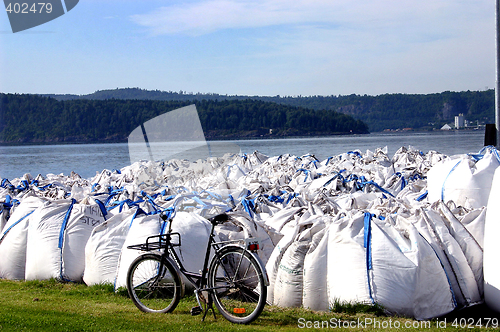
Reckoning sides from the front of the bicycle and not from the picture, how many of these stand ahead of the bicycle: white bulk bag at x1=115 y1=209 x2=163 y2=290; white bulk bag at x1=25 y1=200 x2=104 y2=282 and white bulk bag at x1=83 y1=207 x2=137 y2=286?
3

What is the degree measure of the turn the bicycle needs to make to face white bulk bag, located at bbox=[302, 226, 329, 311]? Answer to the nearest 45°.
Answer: approximately 135° to its right

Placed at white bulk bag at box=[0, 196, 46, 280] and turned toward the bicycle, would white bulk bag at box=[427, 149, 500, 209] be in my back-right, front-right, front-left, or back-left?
front-left

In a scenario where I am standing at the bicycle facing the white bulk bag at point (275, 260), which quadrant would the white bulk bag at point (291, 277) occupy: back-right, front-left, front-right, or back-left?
front-right

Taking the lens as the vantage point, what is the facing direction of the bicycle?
facing away from the viewer and to the left of the viewer

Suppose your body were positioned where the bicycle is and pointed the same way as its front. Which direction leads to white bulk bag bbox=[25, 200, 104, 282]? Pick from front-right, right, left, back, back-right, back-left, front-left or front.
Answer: front

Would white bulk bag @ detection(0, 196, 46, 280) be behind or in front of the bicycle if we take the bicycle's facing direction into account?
in front

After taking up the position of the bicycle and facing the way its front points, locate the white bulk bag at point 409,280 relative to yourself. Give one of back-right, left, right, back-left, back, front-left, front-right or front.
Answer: back-right

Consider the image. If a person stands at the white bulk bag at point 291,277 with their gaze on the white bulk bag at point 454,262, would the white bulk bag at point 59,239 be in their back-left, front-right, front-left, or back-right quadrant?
back-left
